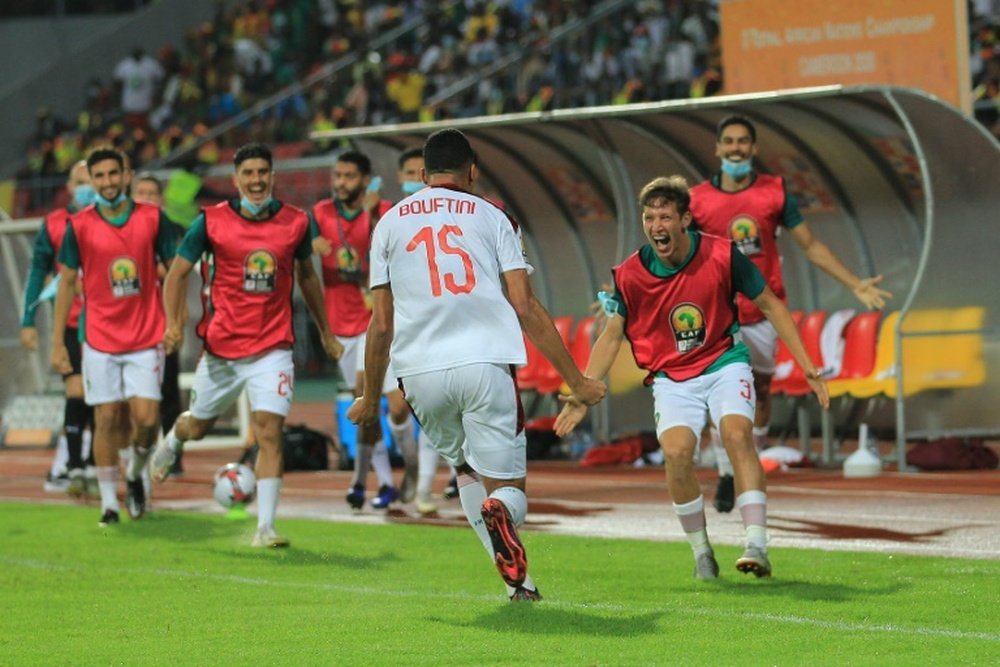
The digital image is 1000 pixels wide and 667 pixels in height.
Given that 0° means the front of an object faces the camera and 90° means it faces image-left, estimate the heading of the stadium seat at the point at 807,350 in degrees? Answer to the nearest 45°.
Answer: approximately 45°

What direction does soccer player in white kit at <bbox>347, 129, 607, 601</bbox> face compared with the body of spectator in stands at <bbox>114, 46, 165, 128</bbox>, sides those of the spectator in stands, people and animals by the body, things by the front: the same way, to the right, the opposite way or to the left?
the opposite way

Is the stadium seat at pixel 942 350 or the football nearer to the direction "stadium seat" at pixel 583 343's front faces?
the football

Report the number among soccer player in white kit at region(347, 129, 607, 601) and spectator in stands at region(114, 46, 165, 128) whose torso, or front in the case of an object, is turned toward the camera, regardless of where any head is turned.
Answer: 1

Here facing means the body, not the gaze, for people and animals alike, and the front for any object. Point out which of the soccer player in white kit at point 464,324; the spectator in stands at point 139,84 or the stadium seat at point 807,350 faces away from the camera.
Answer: the soccer player in white kit

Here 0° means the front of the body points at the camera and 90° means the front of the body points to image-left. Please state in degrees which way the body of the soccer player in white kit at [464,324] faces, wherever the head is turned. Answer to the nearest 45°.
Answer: approximately 180°

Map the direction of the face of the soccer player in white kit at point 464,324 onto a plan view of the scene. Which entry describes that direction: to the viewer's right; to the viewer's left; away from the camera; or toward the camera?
away from the camera

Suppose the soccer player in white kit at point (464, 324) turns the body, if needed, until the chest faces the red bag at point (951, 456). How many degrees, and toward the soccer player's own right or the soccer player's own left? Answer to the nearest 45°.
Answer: approximately 45° to the soccer player's own right

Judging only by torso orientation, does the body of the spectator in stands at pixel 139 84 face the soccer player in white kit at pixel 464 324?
yes

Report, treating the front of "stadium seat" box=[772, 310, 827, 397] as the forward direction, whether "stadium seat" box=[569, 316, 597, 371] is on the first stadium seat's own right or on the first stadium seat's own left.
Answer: on the first stadium seat's own right

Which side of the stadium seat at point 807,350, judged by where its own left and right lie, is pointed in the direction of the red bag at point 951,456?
left
